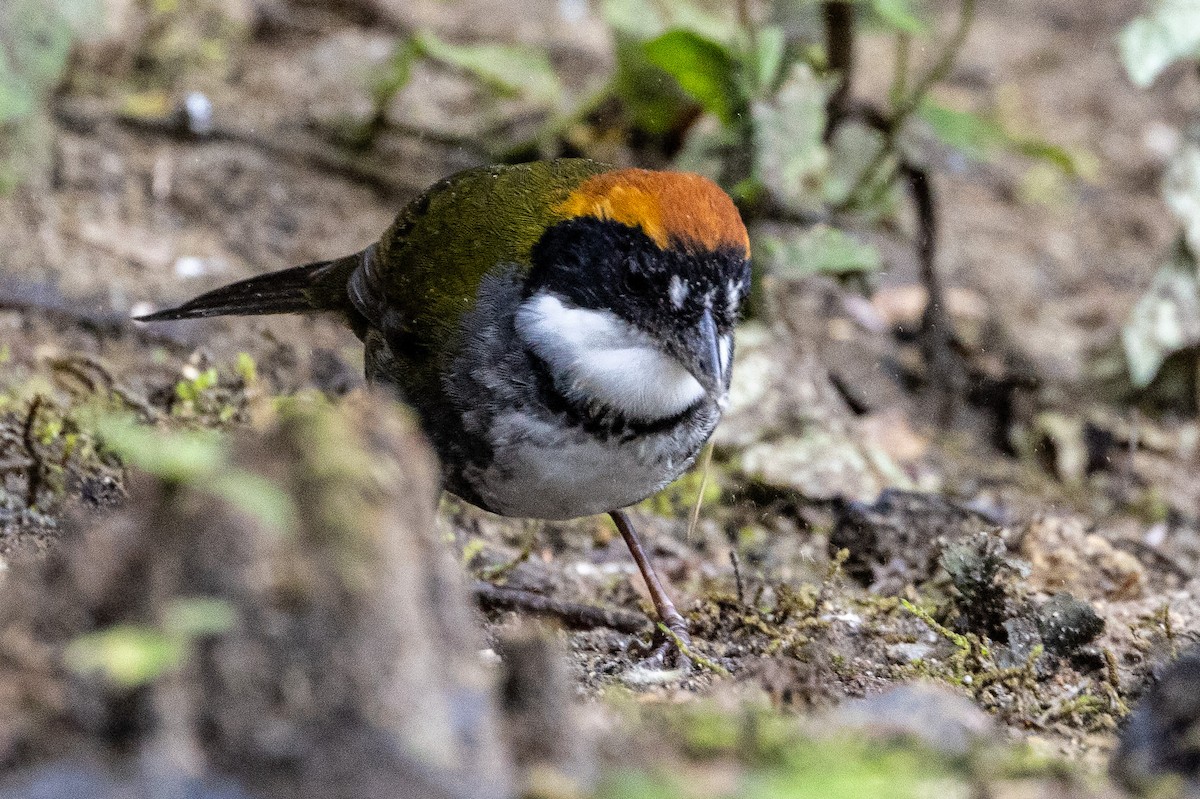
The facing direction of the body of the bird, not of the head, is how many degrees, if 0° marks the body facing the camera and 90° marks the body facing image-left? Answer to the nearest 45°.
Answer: approximately 315°

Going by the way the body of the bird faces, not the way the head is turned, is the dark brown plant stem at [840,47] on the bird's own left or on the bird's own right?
on the bird's own left

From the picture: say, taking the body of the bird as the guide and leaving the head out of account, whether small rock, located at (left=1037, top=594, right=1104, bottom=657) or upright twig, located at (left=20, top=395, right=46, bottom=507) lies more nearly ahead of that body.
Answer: the small rock

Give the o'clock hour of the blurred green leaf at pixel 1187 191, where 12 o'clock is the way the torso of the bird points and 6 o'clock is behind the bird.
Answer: The blurred green leaf is roughly at 9 o'clock from the bird.

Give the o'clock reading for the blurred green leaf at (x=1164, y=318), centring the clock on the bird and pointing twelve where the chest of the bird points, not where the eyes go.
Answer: The blurred green leaf is roughly at 9 o'clock from the bird.

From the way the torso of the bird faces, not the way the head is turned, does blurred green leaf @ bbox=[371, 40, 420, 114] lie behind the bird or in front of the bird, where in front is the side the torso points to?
behind

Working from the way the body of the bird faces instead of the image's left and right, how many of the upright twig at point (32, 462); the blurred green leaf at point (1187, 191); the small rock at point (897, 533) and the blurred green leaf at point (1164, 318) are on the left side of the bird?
3

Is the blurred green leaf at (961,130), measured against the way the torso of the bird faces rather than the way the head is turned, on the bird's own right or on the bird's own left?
on the bird's own left

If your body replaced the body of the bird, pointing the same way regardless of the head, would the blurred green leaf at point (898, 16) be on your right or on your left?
on your left

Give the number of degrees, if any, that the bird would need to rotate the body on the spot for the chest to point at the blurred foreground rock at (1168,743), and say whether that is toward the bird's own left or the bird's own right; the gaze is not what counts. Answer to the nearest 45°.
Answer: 0° — it already faces it

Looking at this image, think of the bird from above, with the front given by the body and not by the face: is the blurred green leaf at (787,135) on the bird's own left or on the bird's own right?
on the bird's own left

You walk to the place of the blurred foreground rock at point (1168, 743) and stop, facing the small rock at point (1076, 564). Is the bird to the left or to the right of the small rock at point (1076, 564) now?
left

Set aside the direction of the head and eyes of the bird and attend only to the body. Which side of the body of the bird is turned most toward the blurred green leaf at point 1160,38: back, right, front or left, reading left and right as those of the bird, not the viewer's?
left

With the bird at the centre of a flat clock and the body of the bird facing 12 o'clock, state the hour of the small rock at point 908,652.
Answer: The small rock is roughly at 11 o'clock from the bird.
